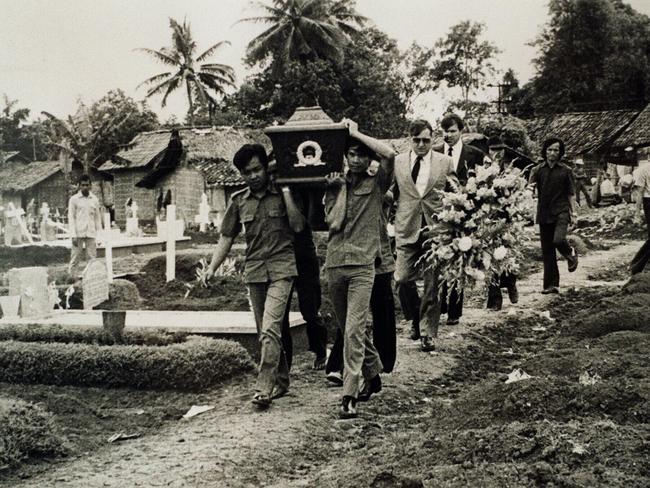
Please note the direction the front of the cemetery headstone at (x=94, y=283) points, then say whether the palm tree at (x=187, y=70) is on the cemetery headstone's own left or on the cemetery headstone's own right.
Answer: on the cemetery headstone's own left

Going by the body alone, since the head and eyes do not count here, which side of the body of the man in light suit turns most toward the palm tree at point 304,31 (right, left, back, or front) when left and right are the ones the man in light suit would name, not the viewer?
back

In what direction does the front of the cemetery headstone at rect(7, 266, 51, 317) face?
toward the camera

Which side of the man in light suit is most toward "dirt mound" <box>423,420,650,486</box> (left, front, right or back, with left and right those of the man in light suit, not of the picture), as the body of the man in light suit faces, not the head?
front

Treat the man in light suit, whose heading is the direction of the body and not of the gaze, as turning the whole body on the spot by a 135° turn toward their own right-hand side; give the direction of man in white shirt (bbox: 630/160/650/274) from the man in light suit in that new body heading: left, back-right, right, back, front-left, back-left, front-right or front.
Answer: right

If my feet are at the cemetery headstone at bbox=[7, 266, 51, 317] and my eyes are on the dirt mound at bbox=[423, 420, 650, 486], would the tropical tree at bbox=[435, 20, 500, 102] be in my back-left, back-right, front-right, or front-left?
back-left

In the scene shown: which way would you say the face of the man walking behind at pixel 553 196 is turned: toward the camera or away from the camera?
toward the camera

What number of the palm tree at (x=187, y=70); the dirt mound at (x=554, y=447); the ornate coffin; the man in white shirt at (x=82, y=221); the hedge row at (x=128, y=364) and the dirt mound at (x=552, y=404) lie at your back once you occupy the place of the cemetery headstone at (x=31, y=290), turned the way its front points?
2

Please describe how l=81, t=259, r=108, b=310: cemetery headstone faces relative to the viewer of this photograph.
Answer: facing the viewer and to the right of the viewer

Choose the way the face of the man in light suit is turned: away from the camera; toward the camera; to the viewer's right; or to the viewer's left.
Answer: toward the camera

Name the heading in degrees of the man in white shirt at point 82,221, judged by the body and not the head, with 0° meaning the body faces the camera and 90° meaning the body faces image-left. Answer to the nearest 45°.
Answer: approximately 0°

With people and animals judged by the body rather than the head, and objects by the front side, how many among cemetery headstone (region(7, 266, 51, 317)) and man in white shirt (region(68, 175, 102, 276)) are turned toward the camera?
2

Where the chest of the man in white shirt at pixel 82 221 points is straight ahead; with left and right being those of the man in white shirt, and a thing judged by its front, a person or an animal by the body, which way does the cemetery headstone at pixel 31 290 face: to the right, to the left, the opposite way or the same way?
the same way

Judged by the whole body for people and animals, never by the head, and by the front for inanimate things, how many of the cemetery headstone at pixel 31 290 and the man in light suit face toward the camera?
2

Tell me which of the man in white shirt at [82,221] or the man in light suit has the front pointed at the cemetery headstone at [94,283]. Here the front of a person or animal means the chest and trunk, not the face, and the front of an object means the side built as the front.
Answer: the man in white shirt

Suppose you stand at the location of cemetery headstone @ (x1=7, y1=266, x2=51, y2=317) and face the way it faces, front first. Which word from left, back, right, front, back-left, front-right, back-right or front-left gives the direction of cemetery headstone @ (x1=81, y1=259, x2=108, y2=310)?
back-left

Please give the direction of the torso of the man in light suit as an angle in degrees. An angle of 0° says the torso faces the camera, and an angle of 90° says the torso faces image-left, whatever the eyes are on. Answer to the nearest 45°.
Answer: approximately 0°
